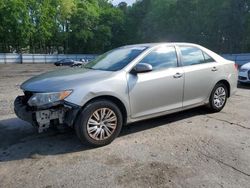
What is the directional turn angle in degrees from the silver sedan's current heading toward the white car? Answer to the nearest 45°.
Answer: approximately 180°

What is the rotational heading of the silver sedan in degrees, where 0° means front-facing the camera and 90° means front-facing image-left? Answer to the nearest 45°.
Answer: approximately 45°
